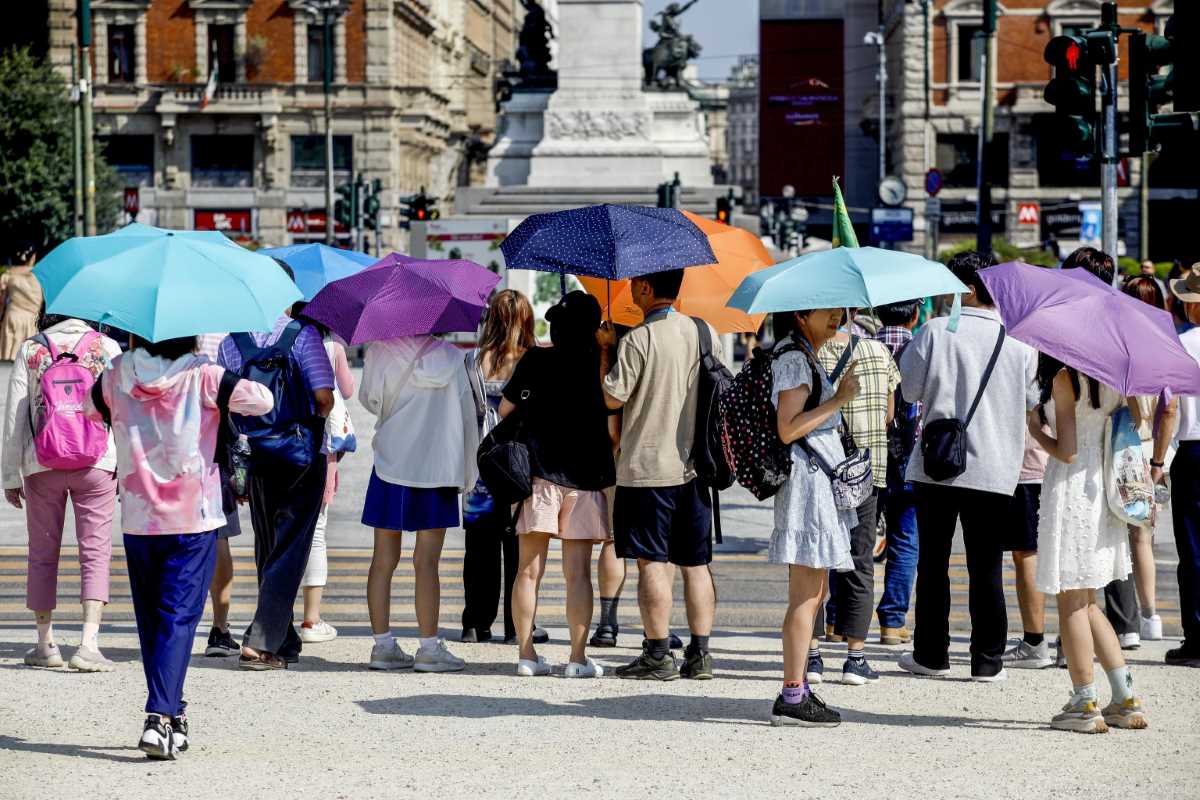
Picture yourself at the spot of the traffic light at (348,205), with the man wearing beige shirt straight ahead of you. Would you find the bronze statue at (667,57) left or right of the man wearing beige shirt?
left

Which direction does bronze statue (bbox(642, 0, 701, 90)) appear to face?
to the viewer's right

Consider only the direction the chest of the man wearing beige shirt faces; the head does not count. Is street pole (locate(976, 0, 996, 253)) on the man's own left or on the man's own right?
on the man's own right

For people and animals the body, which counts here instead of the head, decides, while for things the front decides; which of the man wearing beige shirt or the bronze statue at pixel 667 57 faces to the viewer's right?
the bronze statue

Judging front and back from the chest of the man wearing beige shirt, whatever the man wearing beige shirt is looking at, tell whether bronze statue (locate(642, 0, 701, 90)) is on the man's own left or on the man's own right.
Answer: on the man's own right

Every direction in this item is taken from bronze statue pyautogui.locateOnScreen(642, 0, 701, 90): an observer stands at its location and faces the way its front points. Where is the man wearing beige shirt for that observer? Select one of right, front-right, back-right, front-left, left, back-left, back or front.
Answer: right

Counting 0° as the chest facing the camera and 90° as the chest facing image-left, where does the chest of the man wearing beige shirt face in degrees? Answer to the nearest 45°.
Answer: approximately 135°

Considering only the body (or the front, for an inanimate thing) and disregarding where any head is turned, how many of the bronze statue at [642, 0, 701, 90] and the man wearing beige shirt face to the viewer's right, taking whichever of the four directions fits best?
1

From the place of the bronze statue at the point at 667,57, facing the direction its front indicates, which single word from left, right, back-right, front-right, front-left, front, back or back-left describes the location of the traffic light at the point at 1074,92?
right
